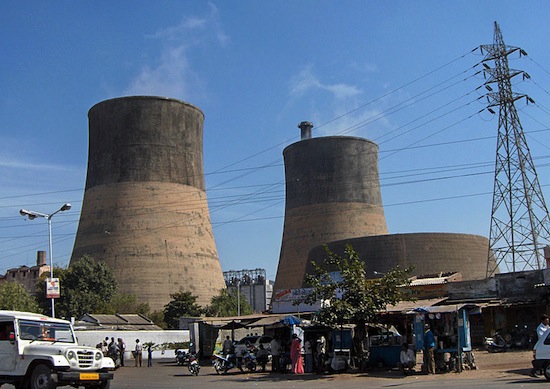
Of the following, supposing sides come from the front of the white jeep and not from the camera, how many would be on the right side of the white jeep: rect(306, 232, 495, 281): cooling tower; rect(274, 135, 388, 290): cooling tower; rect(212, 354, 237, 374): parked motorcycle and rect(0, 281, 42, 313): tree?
0

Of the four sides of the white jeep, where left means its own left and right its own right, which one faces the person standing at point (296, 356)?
left

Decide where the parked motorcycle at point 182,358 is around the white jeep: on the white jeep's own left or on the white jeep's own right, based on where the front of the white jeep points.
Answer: on the white jeep's own left

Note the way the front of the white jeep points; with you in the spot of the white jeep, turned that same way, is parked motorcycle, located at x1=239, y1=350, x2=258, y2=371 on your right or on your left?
on your left

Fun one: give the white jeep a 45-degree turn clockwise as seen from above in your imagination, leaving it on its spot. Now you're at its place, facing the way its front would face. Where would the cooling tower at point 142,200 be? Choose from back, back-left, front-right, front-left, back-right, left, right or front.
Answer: back

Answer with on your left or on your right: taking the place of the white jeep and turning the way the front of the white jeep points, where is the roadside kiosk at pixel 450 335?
on your left

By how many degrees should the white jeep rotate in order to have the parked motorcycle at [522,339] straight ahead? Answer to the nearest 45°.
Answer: approximately 90° to its left

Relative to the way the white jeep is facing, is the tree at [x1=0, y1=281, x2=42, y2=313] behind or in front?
behind

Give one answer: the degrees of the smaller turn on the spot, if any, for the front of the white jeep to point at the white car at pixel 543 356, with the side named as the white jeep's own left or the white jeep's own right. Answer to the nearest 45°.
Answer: approximately 45° to the white jeep's own left

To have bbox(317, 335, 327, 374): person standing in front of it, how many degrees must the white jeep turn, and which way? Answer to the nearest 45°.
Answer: approximately 90° to its left

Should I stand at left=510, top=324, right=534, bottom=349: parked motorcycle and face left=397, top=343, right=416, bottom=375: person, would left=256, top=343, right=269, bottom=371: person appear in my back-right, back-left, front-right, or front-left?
front-right

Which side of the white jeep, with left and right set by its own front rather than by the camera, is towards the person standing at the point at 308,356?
left

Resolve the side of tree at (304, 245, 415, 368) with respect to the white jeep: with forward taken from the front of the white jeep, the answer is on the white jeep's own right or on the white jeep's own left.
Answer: on the white jeep's own left

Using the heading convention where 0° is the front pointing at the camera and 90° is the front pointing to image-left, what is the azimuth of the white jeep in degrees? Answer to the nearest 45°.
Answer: approximately 315°
